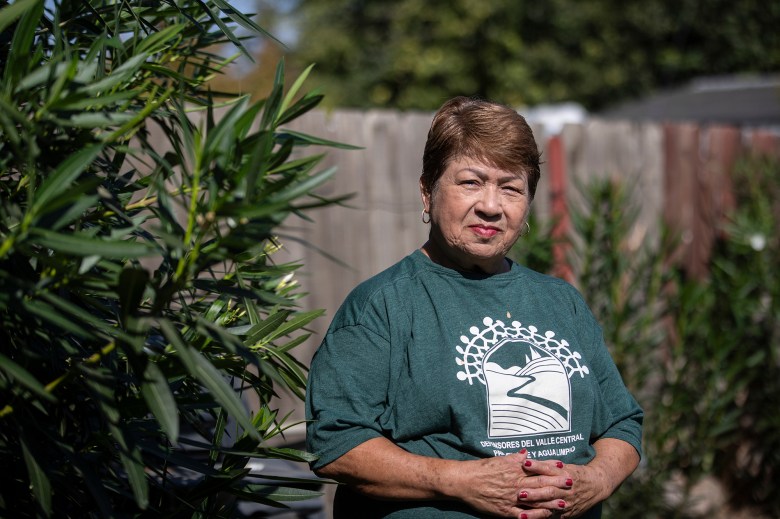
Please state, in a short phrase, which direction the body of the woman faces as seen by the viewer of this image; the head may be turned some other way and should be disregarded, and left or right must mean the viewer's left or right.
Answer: facing the viewer and to the right of the viewer

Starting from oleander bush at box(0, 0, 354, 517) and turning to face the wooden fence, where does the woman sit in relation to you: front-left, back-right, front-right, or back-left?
front-right

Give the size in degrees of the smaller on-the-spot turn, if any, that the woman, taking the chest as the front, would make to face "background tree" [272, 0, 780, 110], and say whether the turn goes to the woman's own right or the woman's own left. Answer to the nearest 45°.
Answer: approximately 135° to the woman's own left

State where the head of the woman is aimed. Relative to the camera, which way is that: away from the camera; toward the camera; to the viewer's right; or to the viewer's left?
toward the camera

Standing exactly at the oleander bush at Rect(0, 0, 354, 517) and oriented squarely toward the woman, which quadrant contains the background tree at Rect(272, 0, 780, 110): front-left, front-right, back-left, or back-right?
front-left

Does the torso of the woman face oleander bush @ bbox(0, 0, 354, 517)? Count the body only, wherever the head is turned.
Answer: no

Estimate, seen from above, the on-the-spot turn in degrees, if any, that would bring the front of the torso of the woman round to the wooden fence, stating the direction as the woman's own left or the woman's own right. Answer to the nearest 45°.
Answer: approximately 135° to the woman's own left
